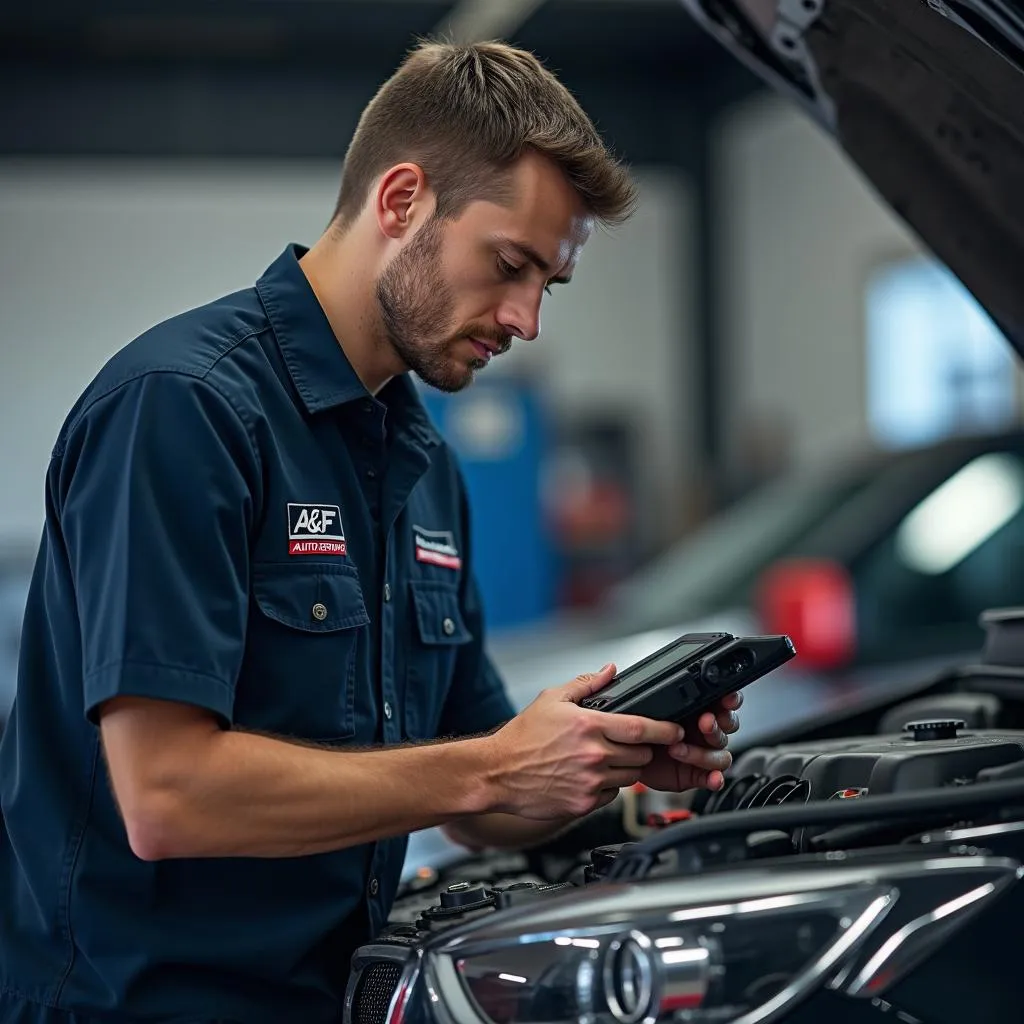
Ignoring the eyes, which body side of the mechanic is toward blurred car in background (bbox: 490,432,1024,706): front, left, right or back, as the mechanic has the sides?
left

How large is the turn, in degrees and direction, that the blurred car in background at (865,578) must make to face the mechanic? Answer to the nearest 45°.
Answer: approximately 45° to its left

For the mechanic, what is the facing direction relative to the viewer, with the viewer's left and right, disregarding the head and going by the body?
facing the viewer and to the right of the viewer
